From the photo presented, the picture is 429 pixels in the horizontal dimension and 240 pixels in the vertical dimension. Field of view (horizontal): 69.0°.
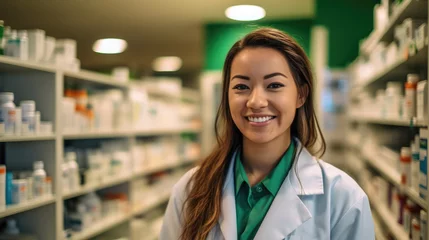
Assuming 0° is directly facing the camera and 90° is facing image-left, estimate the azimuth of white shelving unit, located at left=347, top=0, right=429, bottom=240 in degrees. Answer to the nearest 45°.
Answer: approximately 90°

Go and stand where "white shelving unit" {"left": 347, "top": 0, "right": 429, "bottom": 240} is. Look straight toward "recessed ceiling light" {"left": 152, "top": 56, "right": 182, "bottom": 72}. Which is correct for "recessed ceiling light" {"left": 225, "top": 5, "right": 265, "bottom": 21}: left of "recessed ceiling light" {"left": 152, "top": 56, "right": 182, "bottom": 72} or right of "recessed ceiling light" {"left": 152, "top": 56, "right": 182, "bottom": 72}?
left

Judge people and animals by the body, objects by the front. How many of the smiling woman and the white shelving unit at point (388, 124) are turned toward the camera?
1

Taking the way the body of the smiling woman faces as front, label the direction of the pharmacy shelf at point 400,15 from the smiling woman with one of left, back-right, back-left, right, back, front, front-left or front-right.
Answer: back-left
